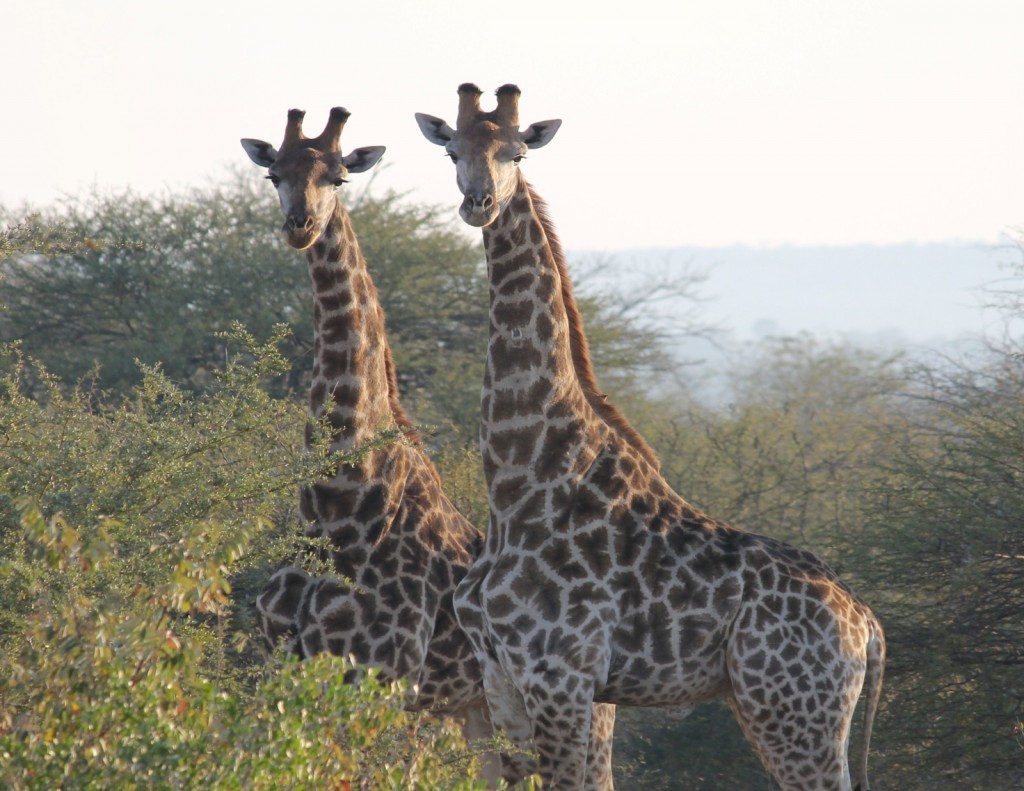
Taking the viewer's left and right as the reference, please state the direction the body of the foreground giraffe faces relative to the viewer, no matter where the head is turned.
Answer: facing the viewer and to the left of the viewer
